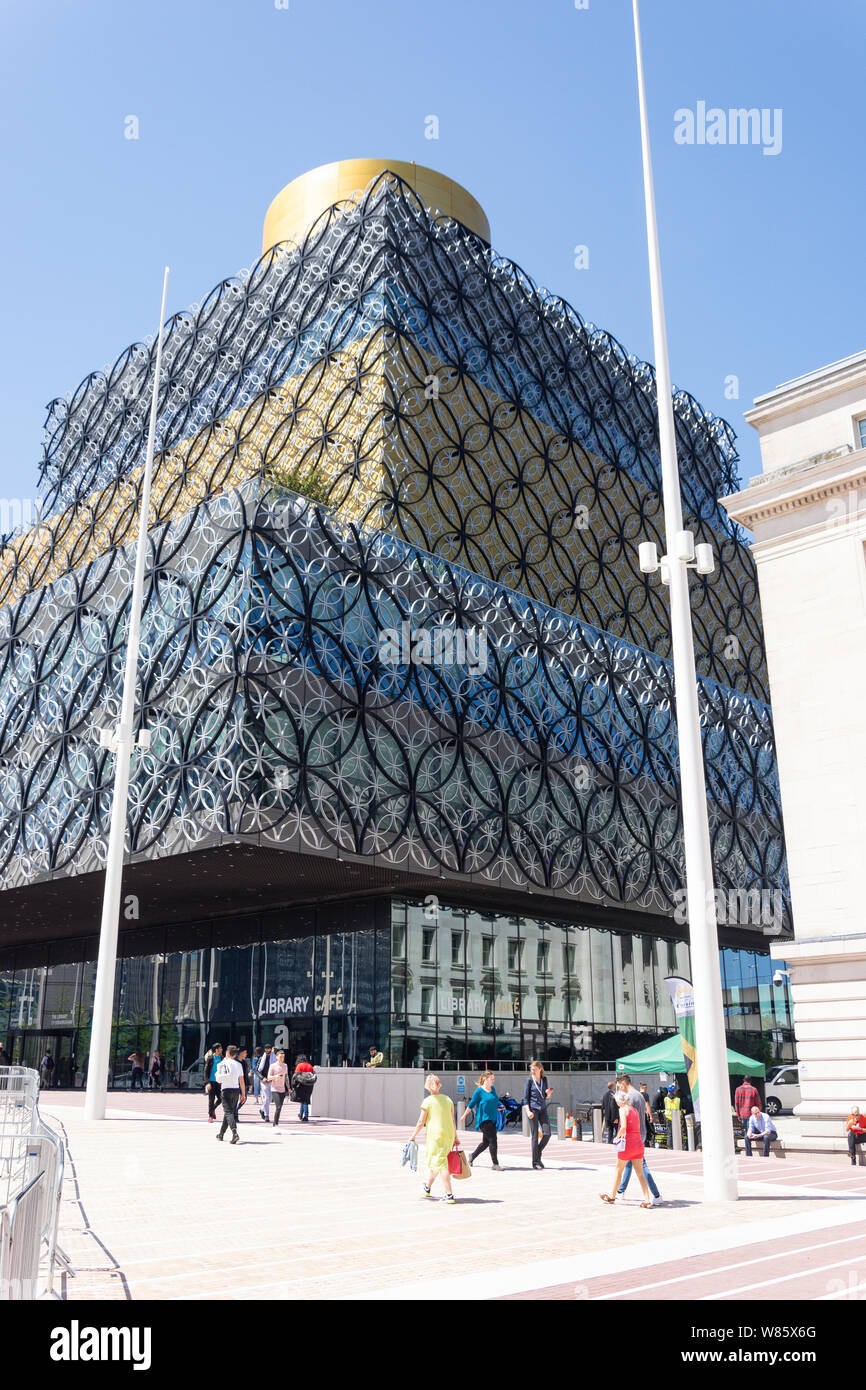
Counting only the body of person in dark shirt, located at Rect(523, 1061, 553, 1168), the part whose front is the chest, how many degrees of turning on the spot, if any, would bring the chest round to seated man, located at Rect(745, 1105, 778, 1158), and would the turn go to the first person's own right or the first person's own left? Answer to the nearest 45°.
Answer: approximately 135° to the first person's own left

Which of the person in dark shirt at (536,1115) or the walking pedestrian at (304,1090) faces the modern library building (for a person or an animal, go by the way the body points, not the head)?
the walking pedestrian

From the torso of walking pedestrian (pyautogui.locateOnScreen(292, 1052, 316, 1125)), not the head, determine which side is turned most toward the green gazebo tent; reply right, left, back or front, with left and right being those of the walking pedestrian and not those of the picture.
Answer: right

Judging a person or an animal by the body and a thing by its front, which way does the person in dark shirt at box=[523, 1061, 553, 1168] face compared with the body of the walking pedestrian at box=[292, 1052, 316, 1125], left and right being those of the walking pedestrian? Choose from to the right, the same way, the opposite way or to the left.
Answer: the opposite way

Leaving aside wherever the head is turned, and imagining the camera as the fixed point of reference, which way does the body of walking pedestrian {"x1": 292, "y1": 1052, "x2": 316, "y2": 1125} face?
away from the camera

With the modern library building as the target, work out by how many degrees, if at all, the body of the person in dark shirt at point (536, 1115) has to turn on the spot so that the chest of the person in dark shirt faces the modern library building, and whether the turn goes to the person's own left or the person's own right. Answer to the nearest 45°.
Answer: approximately 180°

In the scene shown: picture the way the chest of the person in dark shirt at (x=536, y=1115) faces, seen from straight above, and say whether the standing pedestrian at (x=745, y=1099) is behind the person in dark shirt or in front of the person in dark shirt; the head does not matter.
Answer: behind
